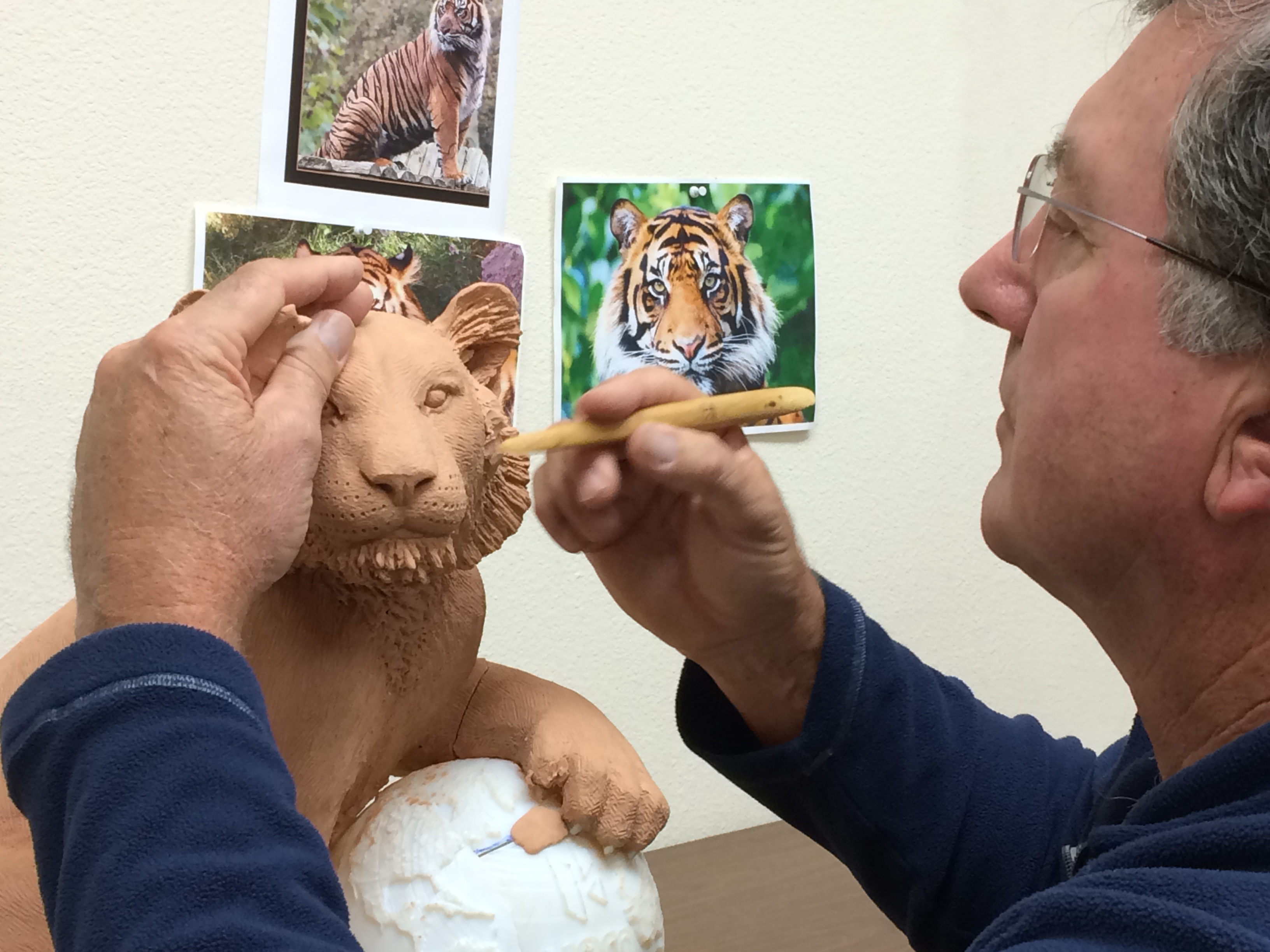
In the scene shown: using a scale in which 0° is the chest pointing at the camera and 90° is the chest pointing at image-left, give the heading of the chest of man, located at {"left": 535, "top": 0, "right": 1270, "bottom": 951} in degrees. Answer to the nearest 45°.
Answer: approximately 90°

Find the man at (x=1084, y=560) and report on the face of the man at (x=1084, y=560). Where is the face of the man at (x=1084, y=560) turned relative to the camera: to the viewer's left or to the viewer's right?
to the viewer's left
